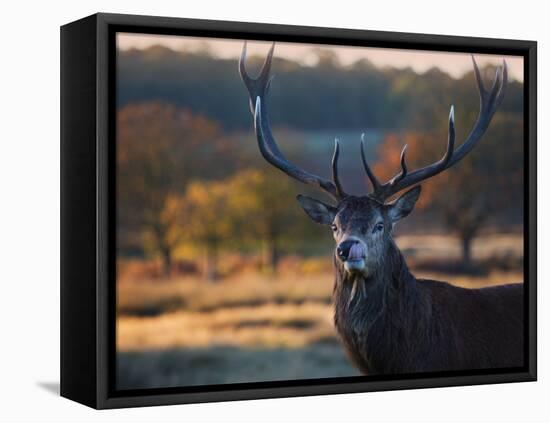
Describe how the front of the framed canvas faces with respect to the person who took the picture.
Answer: facing the viewer and to the right of the viewer
